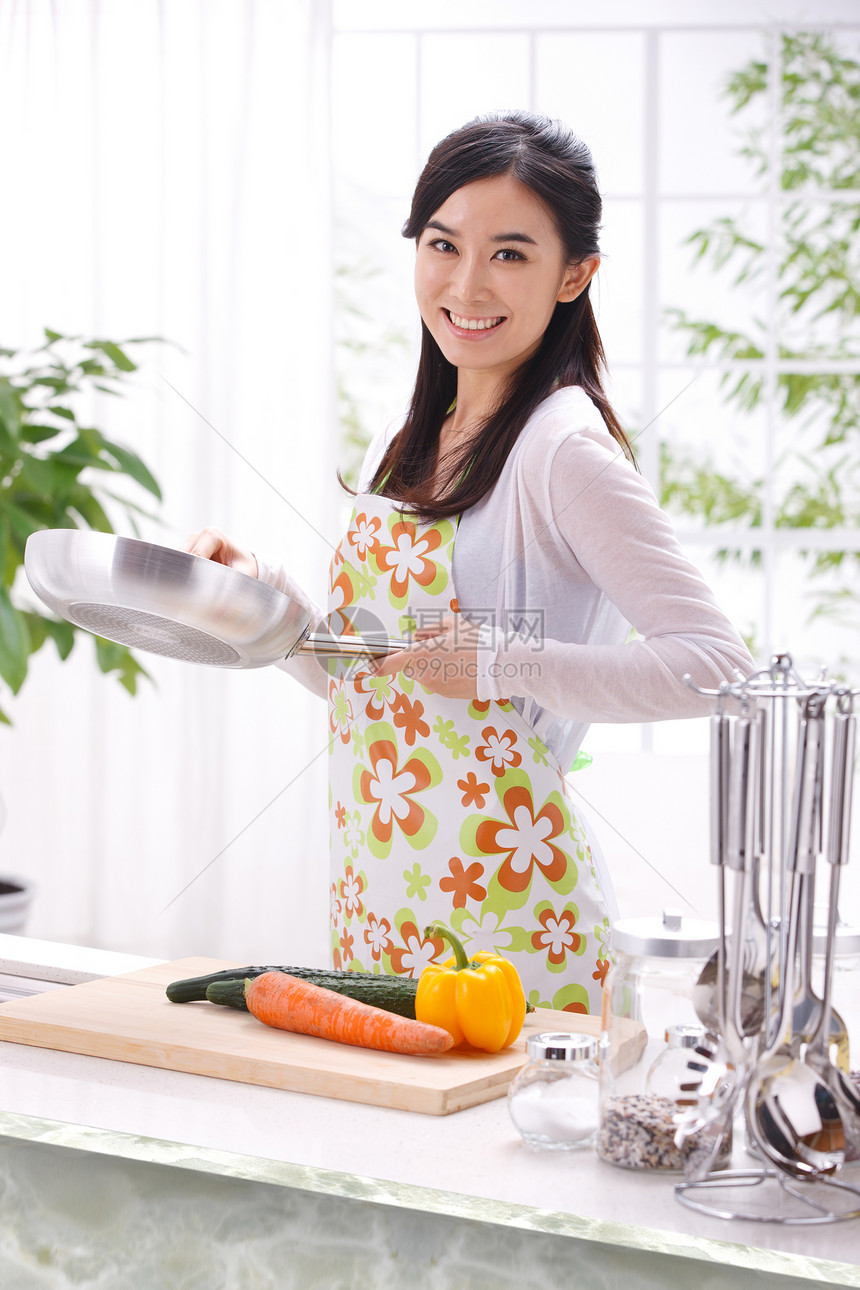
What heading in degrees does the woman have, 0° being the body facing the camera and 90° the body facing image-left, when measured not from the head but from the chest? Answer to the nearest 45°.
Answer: approximately 45°

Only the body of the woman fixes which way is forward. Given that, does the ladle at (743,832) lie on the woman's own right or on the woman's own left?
on the woman's own left

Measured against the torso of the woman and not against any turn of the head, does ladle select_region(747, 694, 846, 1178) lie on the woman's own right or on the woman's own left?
on the woman's own left

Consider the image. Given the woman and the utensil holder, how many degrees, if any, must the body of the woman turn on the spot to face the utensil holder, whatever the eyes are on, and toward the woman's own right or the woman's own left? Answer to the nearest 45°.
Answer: approximately 45° to the woman's own left

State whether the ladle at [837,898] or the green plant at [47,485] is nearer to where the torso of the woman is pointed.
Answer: the ladle

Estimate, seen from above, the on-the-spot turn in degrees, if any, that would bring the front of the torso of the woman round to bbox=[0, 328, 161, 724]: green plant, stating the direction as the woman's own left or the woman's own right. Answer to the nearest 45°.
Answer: approximately 90° to the woman's own right

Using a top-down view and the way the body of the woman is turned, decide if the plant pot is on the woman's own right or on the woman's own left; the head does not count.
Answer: on the woman's own right

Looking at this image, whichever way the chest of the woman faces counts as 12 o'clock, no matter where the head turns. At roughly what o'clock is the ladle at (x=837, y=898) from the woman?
The ladle is roughly at 10 o'clock from the woman.
